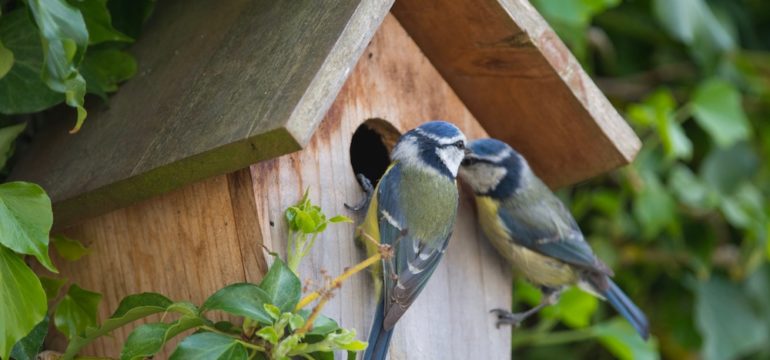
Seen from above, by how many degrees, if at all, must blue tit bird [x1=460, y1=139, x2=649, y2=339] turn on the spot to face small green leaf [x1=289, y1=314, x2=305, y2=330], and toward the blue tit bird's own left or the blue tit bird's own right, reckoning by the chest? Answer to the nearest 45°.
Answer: approximately 45° to the blue tit bird's own left

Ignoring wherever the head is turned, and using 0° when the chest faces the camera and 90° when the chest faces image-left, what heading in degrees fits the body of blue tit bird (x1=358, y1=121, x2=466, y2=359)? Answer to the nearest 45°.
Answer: approximately 135°

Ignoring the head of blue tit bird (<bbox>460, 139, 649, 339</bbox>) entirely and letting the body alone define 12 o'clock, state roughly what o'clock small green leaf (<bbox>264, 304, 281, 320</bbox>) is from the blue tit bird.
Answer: The small green leaf is roughly at 10 o'clock from the blue tit bird.

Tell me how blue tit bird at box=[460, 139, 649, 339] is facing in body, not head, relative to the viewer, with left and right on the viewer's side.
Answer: facing to the left of the viewer

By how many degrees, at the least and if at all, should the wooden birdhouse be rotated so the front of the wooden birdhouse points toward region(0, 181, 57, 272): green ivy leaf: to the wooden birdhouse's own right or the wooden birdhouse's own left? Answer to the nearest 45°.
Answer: approximately 90° to the wooden birdhouse's own right

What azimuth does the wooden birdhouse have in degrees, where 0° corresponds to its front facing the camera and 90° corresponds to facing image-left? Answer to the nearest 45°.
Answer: approximately 315°

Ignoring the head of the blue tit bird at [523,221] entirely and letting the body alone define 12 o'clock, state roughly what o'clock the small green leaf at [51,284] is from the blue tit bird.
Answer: The small green leaf is roughly at 11 o'clock from the blue tit bird.

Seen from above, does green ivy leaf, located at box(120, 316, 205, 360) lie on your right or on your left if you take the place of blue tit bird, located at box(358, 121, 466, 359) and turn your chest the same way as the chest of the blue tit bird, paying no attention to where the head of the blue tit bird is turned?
on your left

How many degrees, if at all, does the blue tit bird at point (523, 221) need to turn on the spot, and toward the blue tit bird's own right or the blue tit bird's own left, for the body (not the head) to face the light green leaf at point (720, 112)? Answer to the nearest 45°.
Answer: approximately 135° to the blue tit bird's own right
